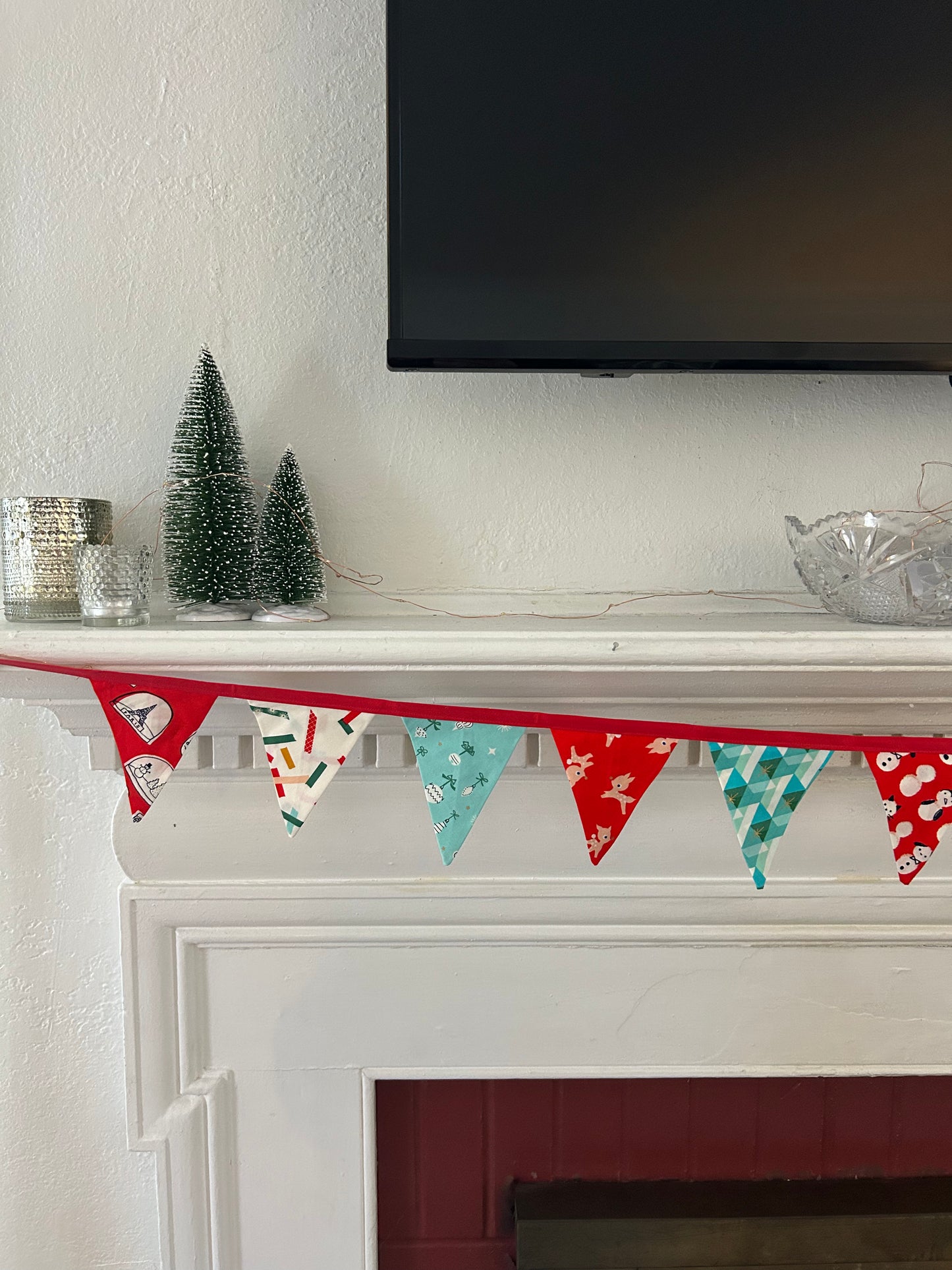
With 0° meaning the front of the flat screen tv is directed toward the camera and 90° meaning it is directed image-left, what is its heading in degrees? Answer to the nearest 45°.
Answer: approximately 0°

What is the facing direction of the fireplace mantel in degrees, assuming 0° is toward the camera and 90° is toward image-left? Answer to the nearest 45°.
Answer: approximately 0°

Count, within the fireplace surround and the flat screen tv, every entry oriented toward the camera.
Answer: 2

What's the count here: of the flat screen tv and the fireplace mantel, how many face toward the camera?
2
